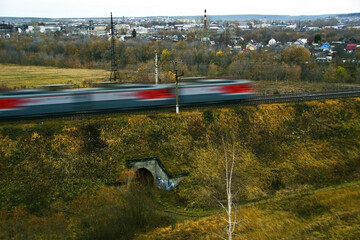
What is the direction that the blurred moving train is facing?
to the viewer's right

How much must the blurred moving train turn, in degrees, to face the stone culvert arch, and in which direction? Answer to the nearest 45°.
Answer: approximately 45° to its right

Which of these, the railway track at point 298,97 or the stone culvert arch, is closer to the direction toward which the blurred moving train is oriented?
the railway track

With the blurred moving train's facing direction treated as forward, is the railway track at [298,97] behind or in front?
in front

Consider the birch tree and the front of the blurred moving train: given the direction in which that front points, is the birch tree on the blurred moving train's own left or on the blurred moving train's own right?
on the blurred moving train's own right
